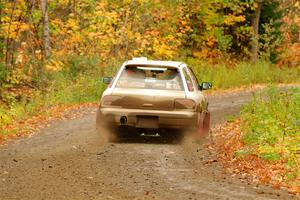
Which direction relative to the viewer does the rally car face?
away from the camera
